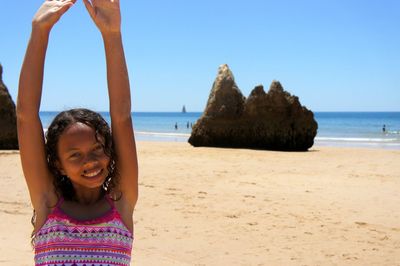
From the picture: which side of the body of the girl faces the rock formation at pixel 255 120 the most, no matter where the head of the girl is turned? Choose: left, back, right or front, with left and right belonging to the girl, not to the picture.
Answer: back

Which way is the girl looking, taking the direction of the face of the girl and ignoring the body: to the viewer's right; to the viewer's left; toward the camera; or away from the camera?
toward the camera

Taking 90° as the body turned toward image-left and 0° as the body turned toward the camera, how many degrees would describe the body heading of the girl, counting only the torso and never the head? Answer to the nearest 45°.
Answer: approximately 0°

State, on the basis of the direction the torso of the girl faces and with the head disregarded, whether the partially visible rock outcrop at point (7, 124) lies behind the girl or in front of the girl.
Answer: behind
